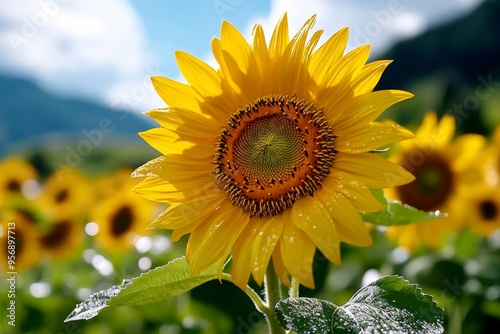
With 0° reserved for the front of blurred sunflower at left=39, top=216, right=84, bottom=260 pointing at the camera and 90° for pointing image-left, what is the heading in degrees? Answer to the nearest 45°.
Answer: approximately 45°

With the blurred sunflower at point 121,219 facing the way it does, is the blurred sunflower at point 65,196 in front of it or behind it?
behind

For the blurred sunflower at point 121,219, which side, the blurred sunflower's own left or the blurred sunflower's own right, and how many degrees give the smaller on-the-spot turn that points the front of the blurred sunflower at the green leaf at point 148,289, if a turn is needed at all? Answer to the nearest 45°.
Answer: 0° — it already faces it

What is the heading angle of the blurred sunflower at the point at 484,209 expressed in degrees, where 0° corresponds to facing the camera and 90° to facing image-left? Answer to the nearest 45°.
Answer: approximately 0°

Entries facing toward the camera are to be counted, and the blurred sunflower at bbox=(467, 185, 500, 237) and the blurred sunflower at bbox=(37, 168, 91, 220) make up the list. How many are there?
2

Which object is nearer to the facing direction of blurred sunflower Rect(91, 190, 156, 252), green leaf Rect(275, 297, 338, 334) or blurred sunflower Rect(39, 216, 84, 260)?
the green leaf

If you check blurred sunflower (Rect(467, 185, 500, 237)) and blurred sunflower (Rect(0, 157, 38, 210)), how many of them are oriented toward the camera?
2

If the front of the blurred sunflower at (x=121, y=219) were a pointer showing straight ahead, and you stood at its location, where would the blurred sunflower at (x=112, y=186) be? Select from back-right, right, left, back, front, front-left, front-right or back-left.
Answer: back

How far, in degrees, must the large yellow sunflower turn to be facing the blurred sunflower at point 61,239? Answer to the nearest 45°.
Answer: approximately 135° to its right
